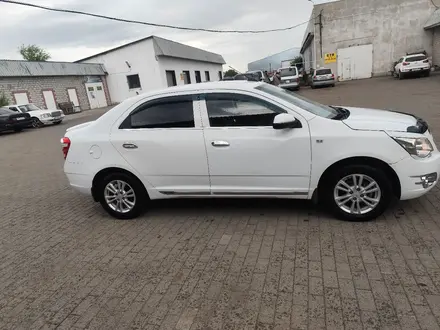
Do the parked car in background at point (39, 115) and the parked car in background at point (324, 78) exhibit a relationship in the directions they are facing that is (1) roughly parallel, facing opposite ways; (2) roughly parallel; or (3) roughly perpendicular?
roughly perpendicular

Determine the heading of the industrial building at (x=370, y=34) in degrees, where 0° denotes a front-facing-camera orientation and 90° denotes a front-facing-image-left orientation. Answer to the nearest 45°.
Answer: approximately 0°

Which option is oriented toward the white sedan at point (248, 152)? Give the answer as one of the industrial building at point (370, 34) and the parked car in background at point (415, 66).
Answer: the industrial building

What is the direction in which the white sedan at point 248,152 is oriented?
to the viewer's right
